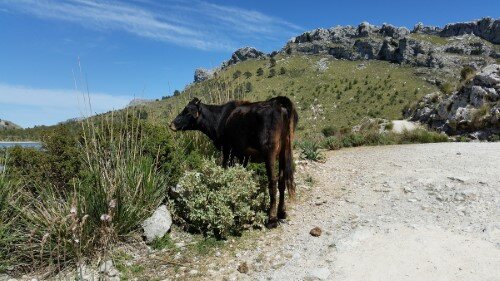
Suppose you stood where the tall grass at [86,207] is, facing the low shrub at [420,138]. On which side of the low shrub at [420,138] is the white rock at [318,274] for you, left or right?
right

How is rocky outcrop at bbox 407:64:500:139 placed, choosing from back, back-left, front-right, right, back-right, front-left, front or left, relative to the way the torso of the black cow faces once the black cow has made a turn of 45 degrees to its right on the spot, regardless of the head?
front-right

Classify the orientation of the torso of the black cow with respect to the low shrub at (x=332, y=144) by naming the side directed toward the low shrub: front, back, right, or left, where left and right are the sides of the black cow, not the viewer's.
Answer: right

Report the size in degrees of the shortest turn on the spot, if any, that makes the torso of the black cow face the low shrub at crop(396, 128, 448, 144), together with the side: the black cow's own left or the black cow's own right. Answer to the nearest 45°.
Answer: approximately 90° to the black cow's own right

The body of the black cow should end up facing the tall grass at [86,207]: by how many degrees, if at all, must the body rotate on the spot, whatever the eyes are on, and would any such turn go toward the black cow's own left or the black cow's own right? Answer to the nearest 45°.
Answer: approximately 45° to the black cow's own left

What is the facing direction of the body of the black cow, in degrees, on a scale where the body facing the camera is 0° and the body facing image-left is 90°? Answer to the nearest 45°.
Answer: approximately 135°

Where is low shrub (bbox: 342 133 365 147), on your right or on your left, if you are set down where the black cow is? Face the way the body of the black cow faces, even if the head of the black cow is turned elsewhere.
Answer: on your right

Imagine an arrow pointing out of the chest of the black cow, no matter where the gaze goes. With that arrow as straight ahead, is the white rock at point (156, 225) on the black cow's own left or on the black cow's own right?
on the black cow's own left

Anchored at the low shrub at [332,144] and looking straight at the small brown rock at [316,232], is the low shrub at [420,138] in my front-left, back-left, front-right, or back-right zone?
back-left

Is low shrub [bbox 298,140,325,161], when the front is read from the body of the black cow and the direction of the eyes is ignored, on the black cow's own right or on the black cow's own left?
on the black cow's own right
